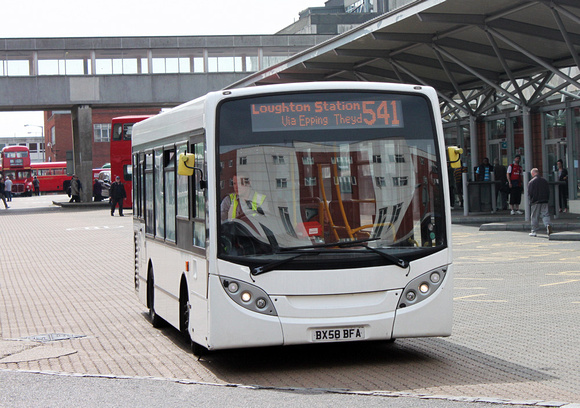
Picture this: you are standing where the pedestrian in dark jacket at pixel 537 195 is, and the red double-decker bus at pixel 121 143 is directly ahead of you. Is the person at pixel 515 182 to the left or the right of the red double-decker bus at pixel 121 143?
right

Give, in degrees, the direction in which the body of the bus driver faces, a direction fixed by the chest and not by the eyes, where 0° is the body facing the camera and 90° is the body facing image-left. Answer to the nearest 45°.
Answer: approximately 0°

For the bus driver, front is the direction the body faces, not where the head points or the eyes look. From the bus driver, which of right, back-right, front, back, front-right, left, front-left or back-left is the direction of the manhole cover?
back-right

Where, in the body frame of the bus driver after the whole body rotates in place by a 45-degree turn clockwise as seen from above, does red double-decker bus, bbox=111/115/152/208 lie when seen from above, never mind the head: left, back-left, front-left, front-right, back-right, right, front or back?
back-right

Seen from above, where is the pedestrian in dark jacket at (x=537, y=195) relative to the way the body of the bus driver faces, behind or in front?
behind
